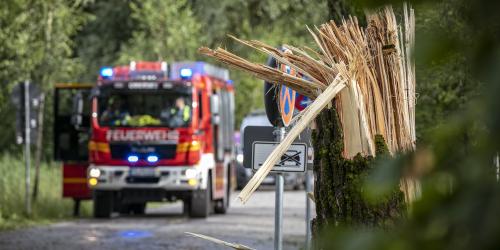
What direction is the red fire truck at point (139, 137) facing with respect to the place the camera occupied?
facing the viewer

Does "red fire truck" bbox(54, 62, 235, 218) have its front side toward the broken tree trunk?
yes

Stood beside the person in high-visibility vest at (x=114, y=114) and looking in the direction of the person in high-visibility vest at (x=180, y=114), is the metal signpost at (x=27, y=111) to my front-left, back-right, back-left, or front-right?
back-right

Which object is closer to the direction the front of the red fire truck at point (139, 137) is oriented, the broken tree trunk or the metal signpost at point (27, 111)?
the broken tree trunk

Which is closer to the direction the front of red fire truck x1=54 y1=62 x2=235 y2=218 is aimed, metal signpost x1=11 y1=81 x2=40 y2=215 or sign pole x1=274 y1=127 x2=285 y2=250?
the sign pole

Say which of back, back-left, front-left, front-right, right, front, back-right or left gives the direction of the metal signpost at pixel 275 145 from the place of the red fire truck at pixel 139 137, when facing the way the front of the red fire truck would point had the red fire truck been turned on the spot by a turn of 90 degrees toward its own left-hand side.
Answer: right

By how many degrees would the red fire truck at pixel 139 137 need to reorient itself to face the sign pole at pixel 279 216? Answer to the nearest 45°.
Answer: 0° — it already faces it

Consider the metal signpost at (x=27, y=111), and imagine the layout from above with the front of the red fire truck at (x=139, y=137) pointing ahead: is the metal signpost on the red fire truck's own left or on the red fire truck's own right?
on the red fire truck's own right
